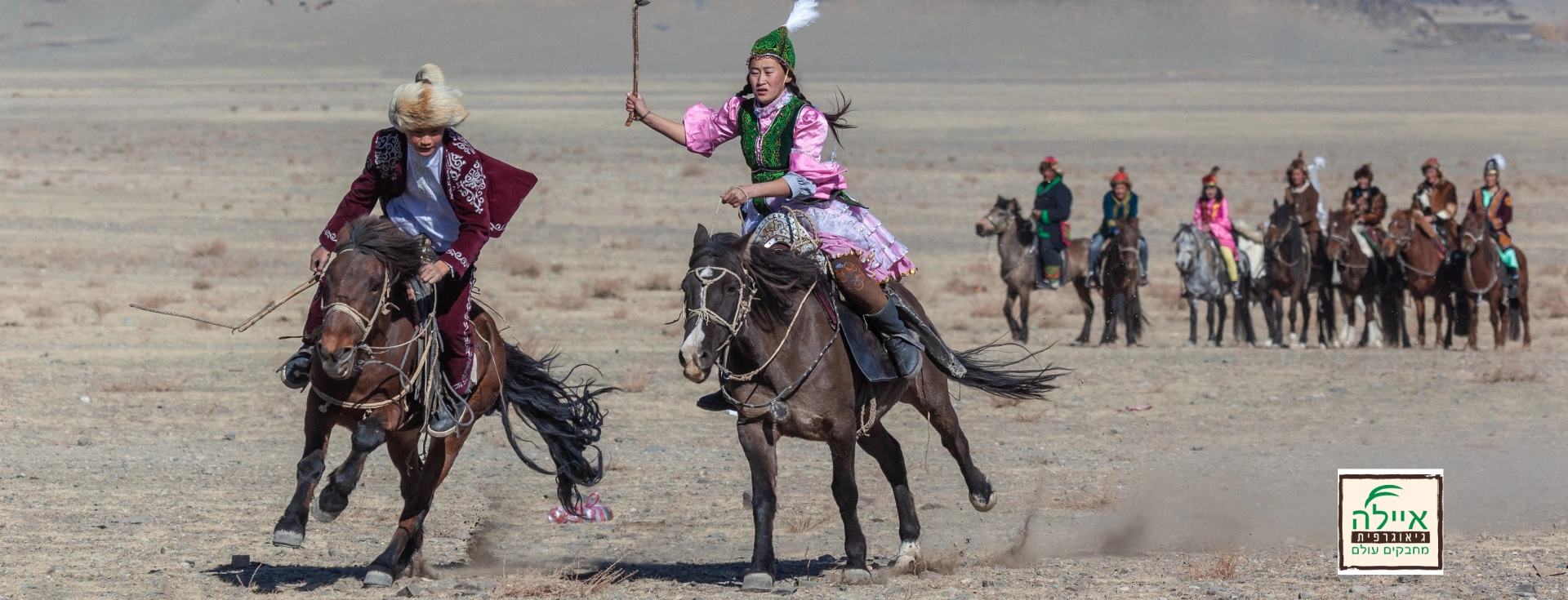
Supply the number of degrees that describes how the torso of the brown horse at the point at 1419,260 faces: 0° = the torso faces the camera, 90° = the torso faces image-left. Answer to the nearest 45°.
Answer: approximately 45°

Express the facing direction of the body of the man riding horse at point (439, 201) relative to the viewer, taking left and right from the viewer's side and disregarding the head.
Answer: facing the viewer and to the left of the viewer

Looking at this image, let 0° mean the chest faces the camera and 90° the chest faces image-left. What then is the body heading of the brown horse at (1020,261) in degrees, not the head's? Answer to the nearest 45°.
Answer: approximately 45°

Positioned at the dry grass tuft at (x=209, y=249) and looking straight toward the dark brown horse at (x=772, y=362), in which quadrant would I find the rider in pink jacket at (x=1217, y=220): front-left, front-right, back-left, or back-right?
front-left

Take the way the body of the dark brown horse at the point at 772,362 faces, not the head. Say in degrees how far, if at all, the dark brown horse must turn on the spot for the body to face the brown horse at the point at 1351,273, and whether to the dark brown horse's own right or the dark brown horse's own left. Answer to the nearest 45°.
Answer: approximately 180°

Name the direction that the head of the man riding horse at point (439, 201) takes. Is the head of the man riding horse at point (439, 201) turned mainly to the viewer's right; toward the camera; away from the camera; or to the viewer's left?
toward the camera

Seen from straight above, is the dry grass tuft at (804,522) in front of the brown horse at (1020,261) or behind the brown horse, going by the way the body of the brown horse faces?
in front

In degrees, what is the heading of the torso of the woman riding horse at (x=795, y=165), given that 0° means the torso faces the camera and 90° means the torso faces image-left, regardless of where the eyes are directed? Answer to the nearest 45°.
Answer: approximately 45°

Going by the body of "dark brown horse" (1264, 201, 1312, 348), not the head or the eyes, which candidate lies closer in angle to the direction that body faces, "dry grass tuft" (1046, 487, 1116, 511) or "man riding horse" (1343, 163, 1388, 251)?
the dry grass tuft

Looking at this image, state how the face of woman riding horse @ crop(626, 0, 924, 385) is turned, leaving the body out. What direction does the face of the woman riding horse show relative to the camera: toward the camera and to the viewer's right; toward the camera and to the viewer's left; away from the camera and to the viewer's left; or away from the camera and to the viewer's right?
toward the camera and to the viewer's left

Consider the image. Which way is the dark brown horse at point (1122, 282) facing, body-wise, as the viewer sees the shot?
toward the camera

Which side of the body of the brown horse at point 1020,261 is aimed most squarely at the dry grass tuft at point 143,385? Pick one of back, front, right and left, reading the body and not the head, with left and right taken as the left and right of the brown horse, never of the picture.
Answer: front

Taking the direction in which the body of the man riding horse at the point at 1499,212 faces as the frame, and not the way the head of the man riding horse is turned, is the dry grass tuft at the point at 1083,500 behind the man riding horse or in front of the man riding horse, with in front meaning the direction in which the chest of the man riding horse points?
in front

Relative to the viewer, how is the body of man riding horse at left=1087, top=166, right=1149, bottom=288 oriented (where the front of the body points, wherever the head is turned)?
toward the camera

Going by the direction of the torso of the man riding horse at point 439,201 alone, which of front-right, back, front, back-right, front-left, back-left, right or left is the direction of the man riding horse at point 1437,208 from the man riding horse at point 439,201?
back
